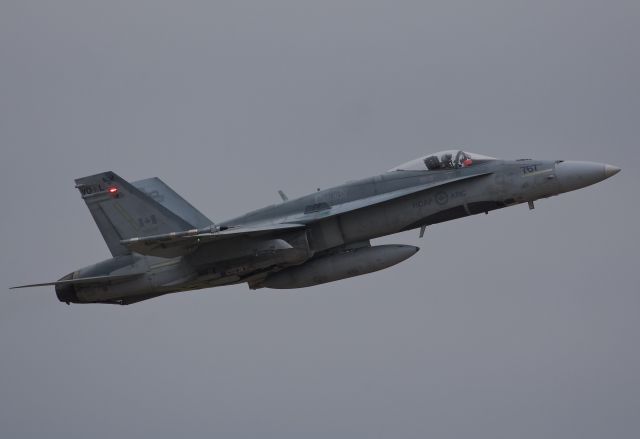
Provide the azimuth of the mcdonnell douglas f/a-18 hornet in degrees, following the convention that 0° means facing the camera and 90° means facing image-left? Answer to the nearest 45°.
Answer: approximately 270°
